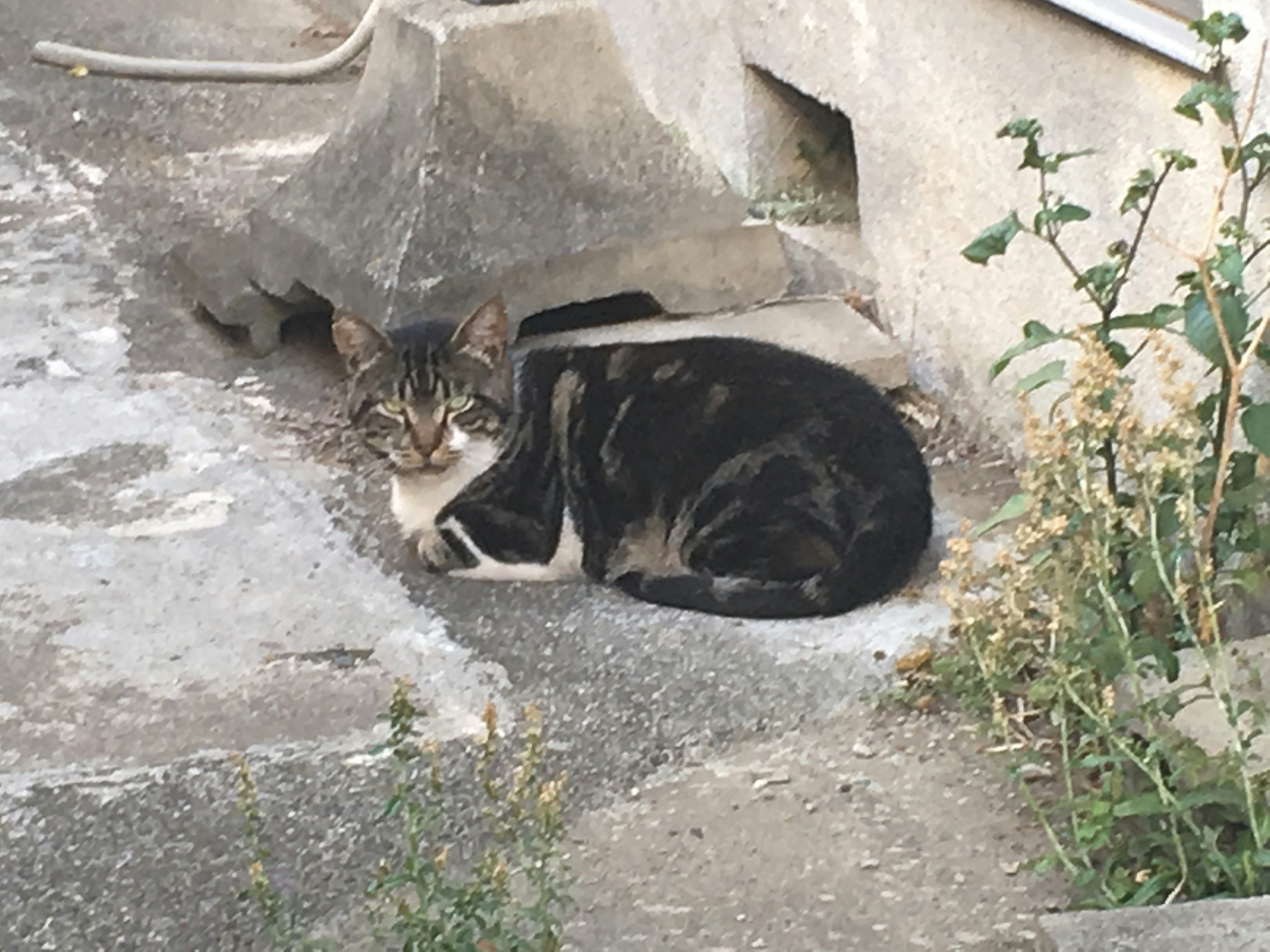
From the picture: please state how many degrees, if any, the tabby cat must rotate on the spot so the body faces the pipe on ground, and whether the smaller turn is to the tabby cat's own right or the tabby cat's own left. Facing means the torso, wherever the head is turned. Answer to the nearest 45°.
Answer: approximately 45° to the tabby cat's own right

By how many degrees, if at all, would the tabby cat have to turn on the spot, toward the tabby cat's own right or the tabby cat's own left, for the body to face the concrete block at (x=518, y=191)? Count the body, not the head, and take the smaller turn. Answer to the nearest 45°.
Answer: approximately 45° to the tabby cat's own right

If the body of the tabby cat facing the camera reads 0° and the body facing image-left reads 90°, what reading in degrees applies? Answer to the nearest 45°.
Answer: approximately 90°

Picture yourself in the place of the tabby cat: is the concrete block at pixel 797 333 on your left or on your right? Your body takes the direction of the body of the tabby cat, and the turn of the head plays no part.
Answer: on your right

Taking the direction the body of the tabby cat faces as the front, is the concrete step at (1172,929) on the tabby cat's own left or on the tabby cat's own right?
on the tabby cat's own left
